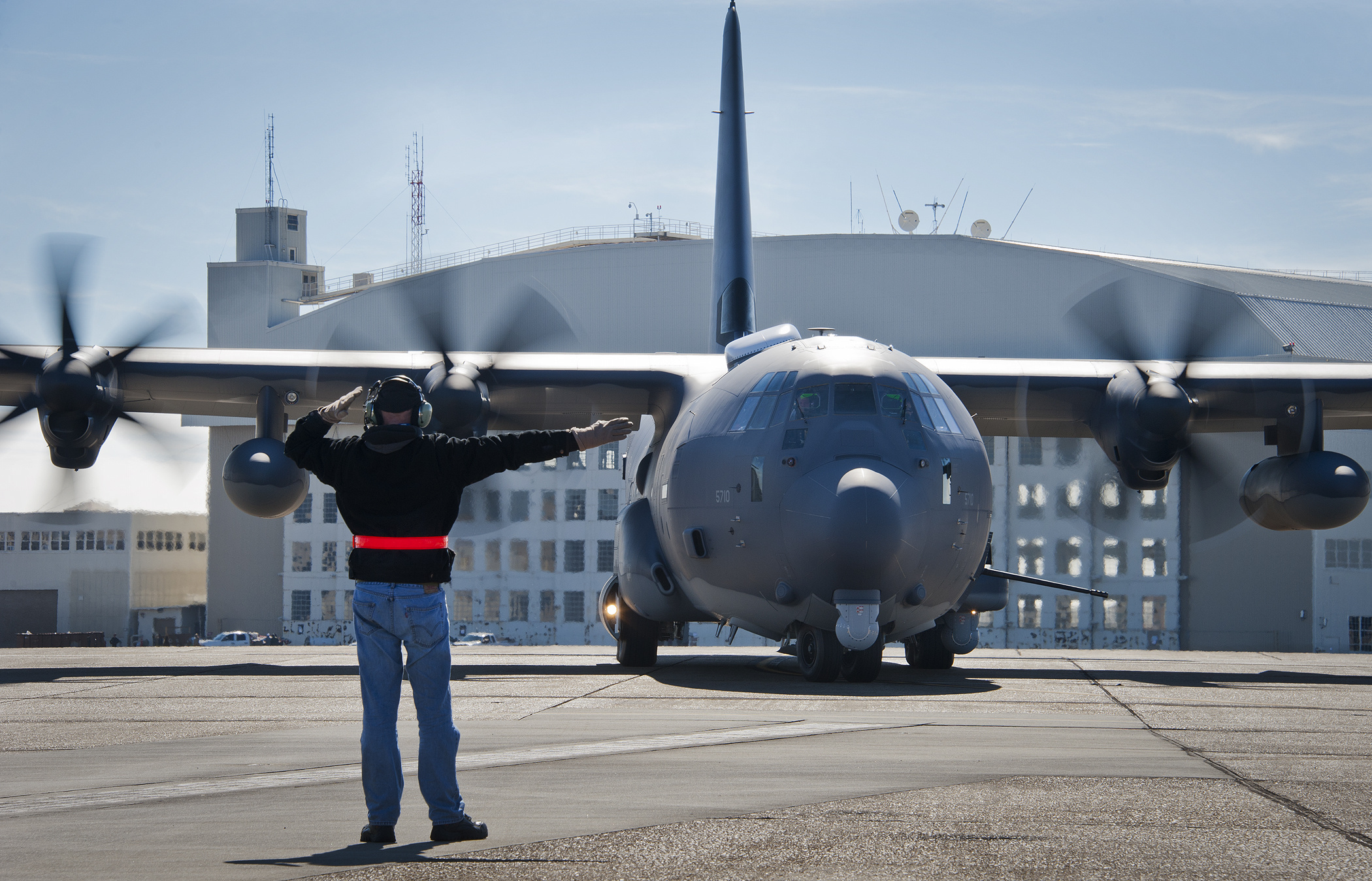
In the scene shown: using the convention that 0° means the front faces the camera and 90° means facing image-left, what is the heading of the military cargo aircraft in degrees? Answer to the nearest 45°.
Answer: approximately 0°
